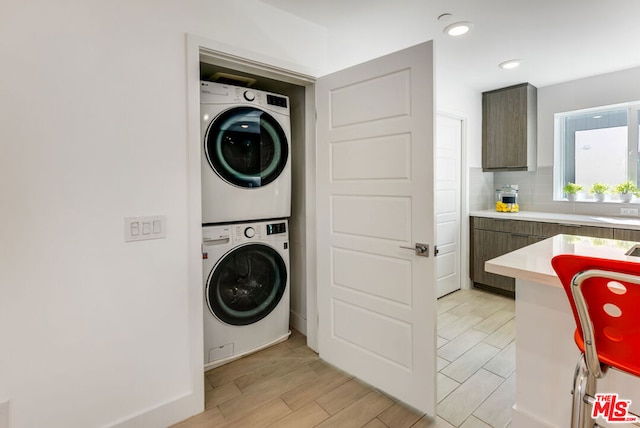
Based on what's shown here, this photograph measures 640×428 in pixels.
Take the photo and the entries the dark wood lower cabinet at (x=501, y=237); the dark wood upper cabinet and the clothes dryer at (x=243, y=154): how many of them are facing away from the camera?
0

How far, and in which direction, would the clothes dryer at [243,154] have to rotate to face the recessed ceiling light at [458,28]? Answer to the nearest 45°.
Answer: approximately 45° to its left

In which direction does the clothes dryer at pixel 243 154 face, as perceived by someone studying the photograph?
facing the viewer and to the right of the viewer

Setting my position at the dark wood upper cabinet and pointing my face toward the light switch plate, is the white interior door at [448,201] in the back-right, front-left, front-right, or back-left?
front-right

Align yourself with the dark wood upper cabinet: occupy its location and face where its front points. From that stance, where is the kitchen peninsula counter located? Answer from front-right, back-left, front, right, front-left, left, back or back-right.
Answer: front-left

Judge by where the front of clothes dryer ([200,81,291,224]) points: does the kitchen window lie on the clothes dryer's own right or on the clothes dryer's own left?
on the clothes dryer's own left

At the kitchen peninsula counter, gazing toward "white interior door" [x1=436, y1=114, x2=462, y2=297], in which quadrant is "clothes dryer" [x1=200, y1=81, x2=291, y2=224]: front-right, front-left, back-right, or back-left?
front-left
